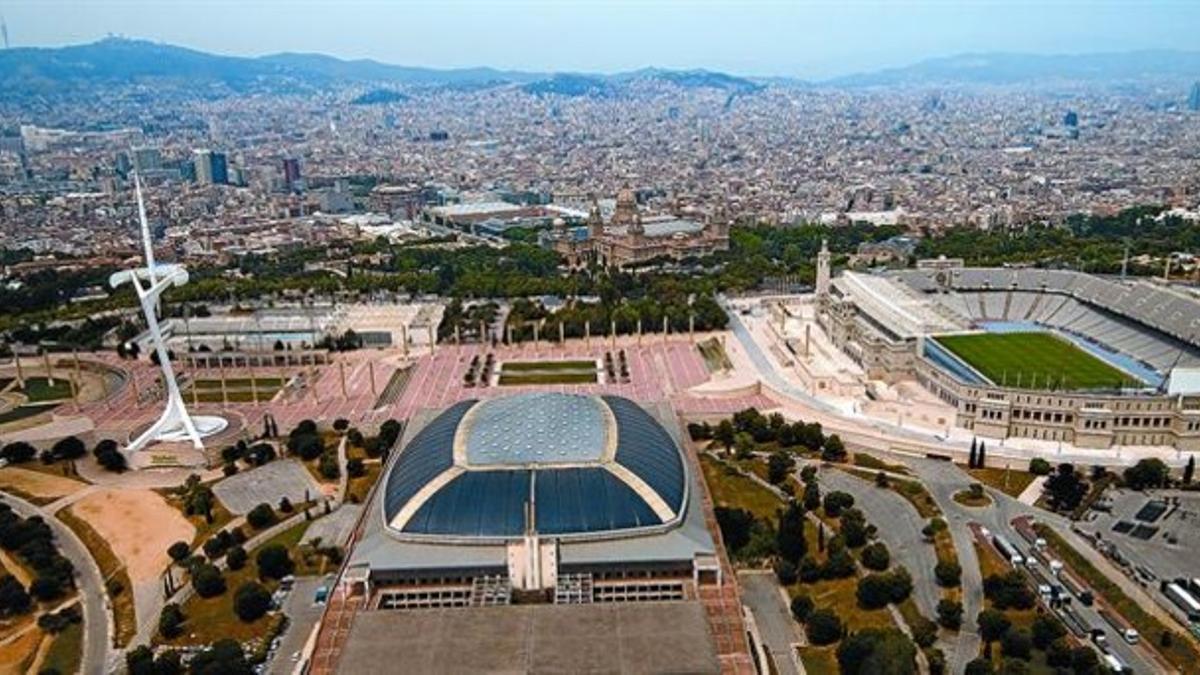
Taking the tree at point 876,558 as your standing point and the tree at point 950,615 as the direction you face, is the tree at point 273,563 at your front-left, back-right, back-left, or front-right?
back-right

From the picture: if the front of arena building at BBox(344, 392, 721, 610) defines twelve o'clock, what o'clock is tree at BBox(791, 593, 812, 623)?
The tree is roughly at 9 o'clock from the arena building.

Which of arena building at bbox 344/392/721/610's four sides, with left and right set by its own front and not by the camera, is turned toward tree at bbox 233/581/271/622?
right

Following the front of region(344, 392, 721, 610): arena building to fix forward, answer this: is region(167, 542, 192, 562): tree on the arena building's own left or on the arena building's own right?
on the arena building's own right

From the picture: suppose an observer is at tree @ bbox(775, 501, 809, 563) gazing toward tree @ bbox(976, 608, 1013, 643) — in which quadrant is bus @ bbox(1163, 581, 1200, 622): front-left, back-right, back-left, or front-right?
front-left

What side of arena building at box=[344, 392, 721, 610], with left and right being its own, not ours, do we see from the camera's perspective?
front

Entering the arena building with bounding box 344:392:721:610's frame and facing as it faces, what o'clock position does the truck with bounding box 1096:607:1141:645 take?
The truck is roughly at 9 o'clock from the arena building.

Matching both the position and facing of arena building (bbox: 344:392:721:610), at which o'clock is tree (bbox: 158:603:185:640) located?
The tree is roughly at 3 o'clock from the arena building.

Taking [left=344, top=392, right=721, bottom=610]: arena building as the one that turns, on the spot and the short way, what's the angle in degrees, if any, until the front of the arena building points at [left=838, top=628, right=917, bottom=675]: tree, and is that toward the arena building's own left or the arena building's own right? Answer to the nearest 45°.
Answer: approximately 45° to the arena building's own left

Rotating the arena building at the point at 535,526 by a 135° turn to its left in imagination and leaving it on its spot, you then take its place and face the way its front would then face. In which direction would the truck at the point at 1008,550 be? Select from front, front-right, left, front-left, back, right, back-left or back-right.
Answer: front-right

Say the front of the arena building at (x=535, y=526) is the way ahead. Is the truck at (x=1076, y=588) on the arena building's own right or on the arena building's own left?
on the arena building's own left
